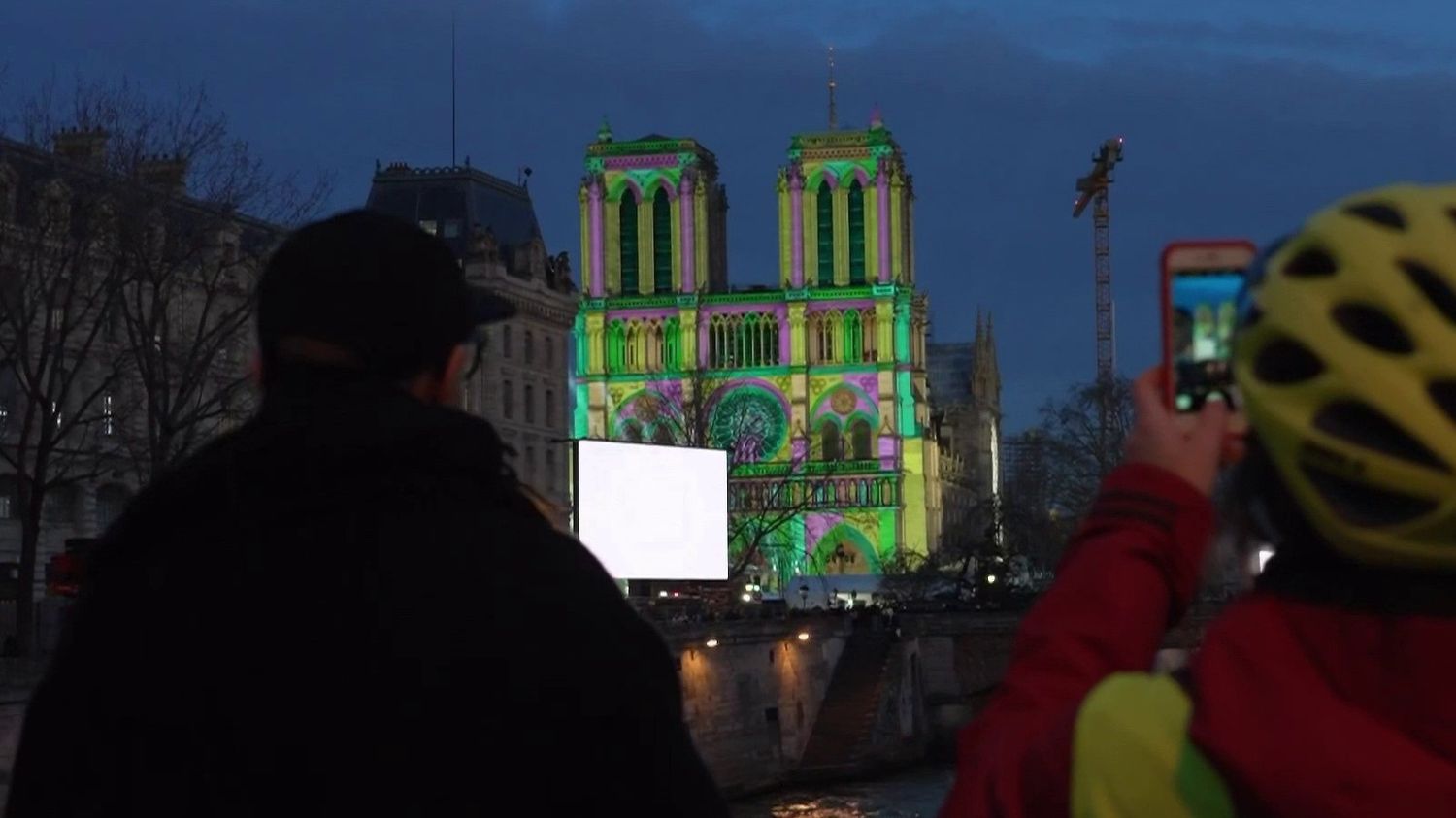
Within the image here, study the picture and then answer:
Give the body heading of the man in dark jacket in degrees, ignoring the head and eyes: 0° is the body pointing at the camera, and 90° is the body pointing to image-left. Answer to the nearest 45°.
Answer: approximately 225°

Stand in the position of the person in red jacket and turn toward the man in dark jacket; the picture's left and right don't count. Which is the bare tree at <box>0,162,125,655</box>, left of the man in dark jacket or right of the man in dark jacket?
right

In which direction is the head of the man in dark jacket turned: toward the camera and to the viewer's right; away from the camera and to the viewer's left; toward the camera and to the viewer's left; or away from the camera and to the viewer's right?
away from the camera and to the viewer's right

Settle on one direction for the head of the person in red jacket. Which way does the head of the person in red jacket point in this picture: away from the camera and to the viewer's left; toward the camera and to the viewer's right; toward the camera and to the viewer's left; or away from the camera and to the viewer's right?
away from the camera and to the viewer's left

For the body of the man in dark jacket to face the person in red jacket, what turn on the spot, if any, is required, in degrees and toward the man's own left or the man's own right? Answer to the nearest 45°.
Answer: approximately 90° to the man's own right

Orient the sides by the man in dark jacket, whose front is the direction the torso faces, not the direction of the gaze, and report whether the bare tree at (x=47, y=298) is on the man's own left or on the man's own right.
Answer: on the man's own left
